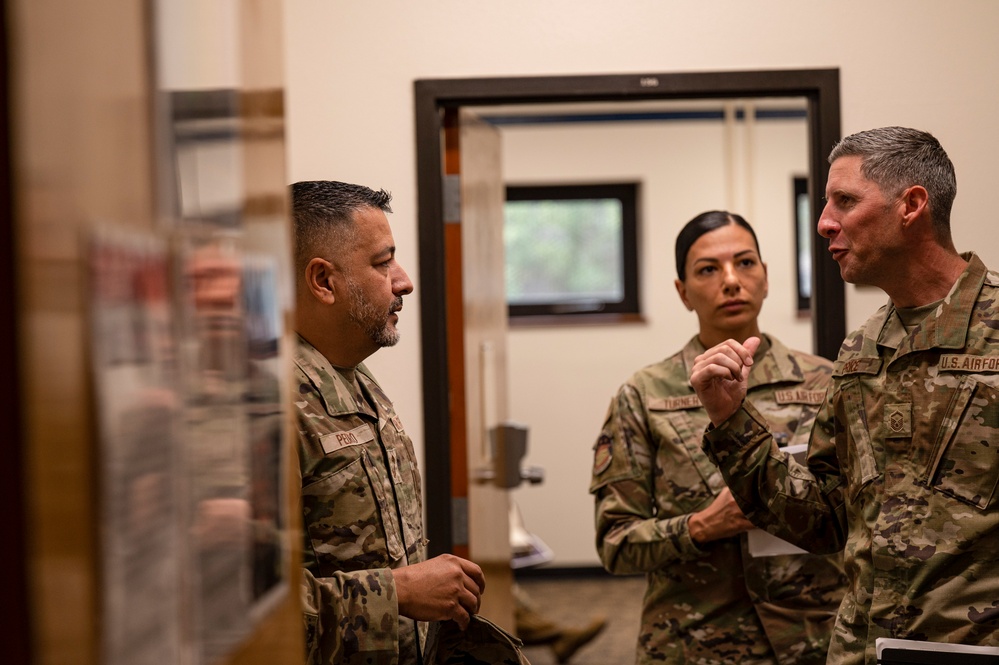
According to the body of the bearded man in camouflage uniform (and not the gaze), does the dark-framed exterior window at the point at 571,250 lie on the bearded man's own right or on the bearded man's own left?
on the bearded man's own left

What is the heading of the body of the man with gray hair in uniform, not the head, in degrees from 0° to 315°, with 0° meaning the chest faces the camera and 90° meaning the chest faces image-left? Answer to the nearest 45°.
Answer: approximately 45°

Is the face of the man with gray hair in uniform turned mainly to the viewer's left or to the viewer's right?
to the viewer's left

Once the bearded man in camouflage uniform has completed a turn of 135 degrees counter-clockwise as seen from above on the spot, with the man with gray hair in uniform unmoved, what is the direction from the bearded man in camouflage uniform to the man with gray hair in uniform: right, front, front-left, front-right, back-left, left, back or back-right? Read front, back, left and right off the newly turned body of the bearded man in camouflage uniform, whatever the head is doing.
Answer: right

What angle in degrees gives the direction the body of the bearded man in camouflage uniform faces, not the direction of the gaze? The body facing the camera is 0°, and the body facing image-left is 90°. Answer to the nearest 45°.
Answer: approximately 315°

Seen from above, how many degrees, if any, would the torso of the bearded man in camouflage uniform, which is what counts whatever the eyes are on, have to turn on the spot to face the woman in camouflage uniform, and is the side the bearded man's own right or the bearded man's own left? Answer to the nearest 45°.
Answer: approximately 90° to the bearded man's own left

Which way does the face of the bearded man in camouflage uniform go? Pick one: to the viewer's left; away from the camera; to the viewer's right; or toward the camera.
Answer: to the viewer's right

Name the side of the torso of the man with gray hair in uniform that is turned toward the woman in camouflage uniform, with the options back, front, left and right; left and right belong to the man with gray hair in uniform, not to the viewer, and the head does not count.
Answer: right

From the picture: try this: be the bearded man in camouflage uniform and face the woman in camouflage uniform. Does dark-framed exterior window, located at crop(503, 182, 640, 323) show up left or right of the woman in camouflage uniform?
left

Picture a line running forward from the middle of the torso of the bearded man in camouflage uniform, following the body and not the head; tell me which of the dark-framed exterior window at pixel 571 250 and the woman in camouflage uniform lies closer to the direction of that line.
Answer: the woman in camouflage uniform
